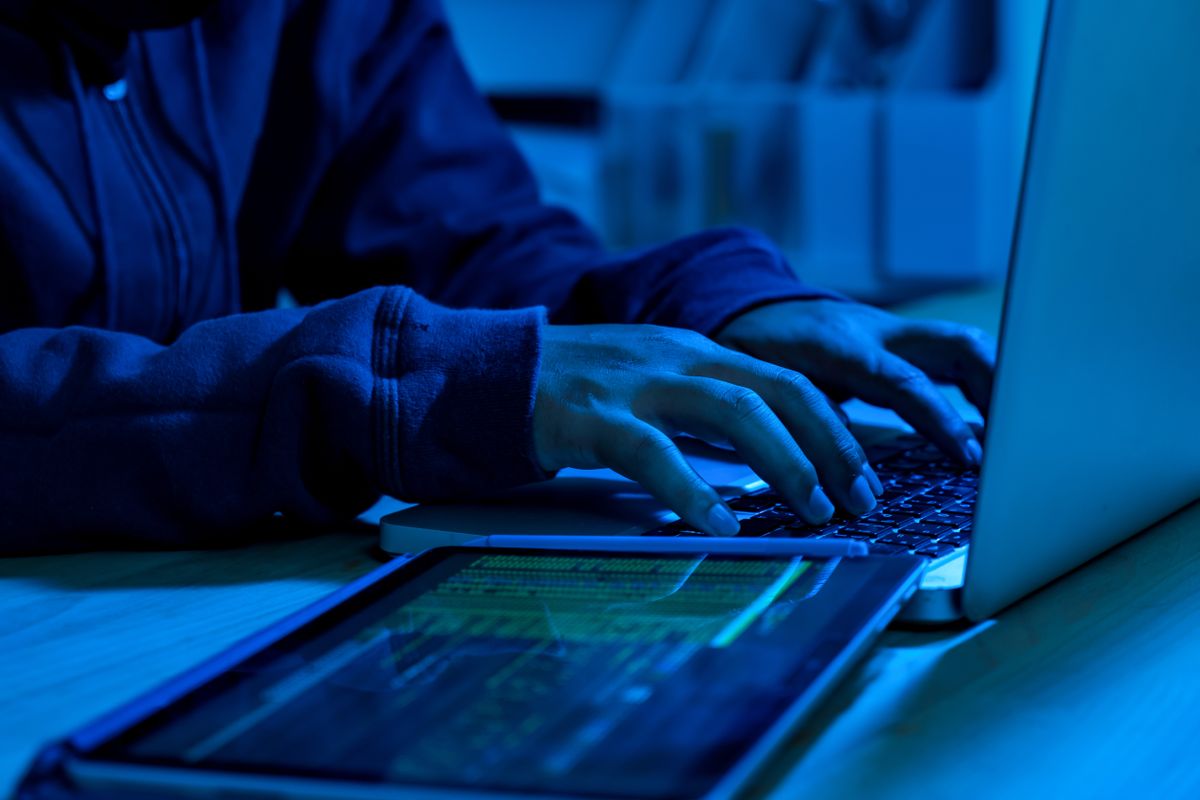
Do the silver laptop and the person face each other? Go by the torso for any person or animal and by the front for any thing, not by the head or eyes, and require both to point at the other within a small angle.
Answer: yes

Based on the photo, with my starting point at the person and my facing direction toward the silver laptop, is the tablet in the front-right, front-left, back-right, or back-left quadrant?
front-right

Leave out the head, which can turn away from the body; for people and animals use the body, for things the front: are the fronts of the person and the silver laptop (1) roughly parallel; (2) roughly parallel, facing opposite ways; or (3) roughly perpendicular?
roughly parallel, facing opposite ways

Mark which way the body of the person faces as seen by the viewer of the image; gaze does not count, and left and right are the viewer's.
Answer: facing the viewer and to the right of the viewer

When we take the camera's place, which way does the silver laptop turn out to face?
facing away from the viewer and to the left of the viewer
